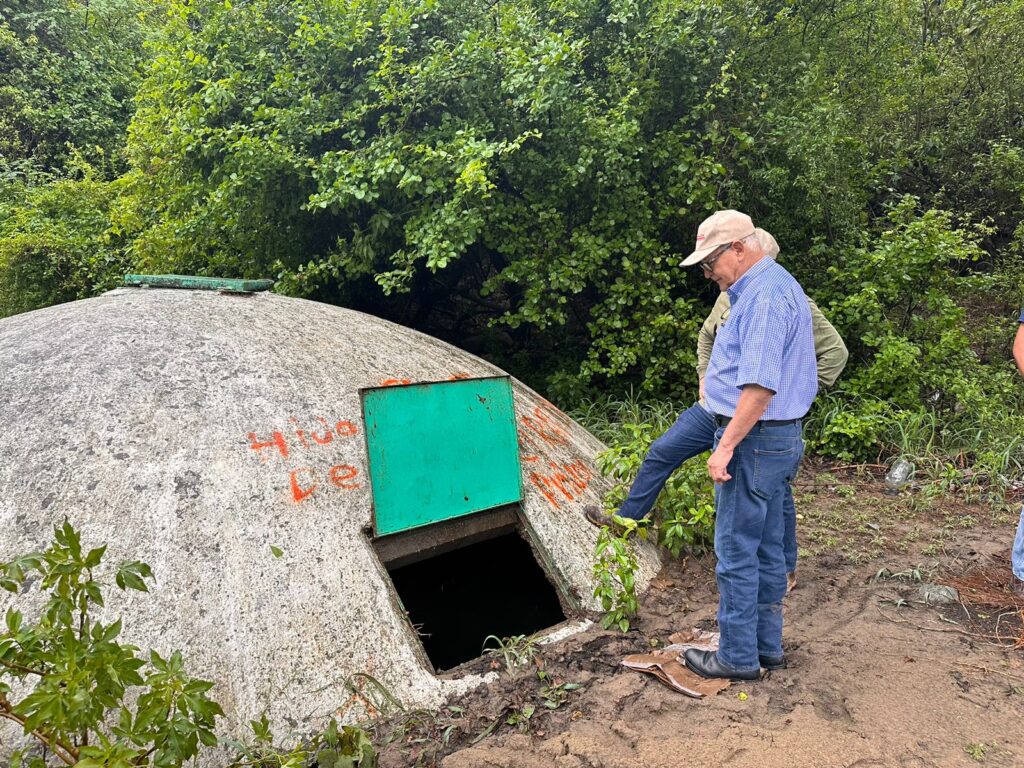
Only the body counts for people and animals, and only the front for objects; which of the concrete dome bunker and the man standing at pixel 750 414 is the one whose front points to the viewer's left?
the man standing

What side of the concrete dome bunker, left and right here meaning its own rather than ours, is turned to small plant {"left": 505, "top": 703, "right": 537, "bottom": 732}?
front

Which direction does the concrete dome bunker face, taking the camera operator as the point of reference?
facing the viewer and to the right of the viewer

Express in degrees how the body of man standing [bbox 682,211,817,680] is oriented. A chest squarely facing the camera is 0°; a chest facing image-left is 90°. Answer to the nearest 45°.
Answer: approximately 90°

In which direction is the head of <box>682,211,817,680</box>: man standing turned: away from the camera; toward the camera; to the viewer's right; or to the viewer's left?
to the viewer's left

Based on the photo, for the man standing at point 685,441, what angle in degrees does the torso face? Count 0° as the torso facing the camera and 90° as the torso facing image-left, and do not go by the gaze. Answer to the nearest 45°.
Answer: approximately 45°

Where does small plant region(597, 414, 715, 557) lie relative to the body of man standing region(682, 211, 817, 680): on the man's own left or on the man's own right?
on the man's own right

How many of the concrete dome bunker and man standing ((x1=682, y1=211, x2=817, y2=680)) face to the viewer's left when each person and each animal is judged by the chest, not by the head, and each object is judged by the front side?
1

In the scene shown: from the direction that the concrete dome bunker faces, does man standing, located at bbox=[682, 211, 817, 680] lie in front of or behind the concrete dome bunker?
in front
